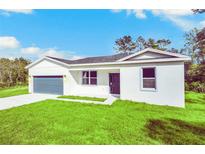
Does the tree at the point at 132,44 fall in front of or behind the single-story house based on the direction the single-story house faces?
behind

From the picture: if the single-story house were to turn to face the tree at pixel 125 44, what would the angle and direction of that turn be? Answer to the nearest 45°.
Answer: approximately 135° to its right

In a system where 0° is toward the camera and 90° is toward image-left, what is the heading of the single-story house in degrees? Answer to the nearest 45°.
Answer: approximately 45°

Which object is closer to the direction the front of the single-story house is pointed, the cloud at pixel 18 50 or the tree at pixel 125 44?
the cloud
